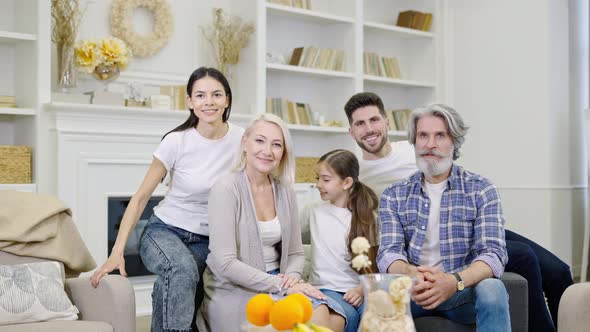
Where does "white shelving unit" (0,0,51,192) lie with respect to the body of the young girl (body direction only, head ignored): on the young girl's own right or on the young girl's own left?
on the young girl's own right

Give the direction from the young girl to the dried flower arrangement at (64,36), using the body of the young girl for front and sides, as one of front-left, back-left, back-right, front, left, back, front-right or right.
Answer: right

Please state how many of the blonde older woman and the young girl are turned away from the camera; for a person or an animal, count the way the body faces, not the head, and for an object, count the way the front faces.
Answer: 0

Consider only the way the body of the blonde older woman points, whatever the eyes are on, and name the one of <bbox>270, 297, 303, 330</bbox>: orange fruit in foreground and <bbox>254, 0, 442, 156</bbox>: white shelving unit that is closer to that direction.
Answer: the orange fruit in foreground

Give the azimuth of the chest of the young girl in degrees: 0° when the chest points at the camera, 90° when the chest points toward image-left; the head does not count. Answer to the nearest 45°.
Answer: approximately 45°

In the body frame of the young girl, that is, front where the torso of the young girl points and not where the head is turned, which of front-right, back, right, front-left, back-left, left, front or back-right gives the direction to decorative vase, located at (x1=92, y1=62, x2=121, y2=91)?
right

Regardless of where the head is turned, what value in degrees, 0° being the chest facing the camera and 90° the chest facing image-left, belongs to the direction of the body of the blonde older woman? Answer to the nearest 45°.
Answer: approximately 315°

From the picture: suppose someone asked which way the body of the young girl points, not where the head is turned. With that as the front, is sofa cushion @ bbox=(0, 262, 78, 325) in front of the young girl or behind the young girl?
in front

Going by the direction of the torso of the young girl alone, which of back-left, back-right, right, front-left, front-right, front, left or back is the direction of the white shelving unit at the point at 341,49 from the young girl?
back-right

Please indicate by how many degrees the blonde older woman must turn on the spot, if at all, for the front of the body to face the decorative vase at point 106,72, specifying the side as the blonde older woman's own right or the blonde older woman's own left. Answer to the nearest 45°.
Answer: approximately 180°

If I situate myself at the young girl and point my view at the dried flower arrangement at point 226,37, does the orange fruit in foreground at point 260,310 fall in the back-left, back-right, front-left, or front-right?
back-left

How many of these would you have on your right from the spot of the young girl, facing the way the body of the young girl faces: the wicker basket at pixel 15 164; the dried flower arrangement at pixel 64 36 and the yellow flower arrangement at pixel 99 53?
3

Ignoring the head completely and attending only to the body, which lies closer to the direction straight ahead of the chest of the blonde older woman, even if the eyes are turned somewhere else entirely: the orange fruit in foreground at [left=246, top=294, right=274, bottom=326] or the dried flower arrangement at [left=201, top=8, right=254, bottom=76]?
the orange fruit in foreground

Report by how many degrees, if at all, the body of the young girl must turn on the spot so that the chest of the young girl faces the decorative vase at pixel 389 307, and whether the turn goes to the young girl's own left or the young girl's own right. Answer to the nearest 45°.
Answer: approximately 45° to the young girl's own left

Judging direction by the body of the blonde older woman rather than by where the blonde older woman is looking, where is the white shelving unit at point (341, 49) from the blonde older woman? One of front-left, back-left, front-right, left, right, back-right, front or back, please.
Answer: back-left

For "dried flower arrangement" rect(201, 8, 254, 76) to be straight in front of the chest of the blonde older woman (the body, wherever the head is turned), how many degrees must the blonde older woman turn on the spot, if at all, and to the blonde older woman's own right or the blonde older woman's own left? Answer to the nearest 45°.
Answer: approximately 135° to the blonde older woman's own left

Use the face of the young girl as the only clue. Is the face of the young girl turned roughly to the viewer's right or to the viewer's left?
to the viewer's left

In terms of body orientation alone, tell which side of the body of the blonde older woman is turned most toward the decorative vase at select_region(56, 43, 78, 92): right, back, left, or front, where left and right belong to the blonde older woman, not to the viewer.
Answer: back
